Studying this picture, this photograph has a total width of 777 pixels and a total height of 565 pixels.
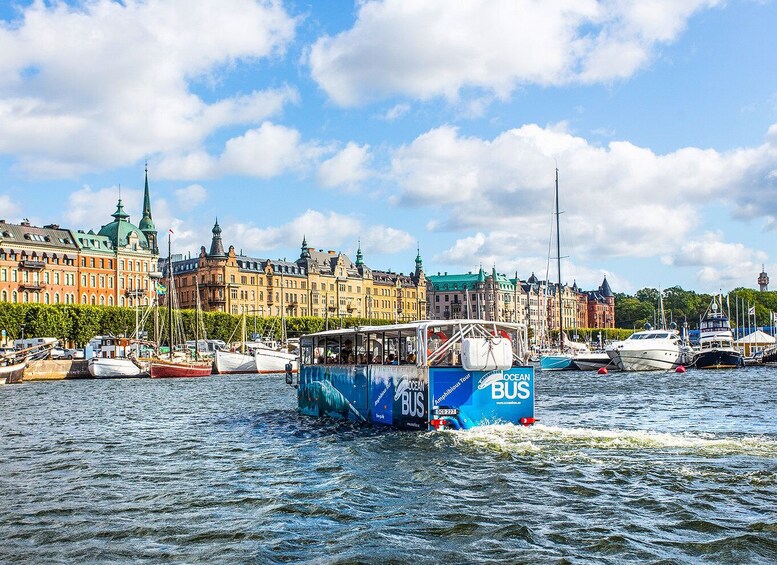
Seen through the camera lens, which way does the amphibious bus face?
facing away from the viewer and to the left of the viewer
